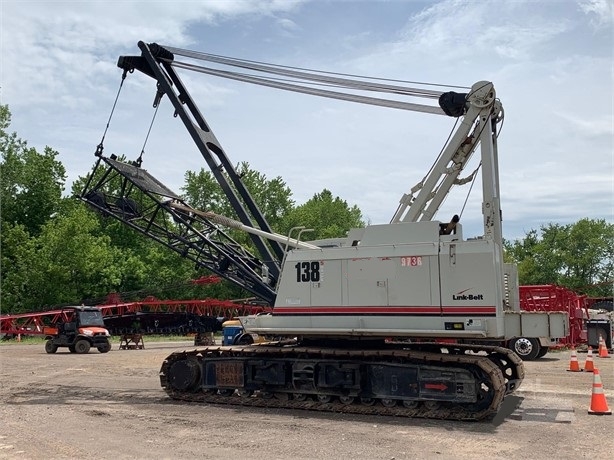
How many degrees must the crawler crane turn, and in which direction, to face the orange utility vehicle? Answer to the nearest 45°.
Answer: approximately 45° to its right

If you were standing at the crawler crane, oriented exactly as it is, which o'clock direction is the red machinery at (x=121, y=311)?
The red machinery is roughly at 2 o'clock from the crawler crane.

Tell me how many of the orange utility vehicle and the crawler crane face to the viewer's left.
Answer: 1

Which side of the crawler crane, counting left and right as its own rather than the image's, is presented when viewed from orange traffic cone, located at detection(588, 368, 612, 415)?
back

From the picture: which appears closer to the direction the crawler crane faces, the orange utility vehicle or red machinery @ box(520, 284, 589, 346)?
the orange utility vehicle

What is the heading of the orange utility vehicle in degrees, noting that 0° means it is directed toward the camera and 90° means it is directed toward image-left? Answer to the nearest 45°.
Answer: approximately 315°

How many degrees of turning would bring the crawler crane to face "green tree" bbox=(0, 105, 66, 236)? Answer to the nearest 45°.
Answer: approximately 45° to its right

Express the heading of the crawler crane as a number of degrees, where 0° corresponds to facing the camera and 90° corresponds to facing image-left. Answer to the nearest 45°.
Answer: approximately 90°

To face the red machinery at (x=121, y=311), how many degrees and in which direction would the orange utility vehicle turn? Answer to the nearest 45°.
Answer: approximately 135° to its left

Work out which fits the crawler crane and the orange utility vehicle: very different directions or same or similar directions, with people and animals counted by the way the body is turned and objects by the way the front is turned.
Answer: very different directions
